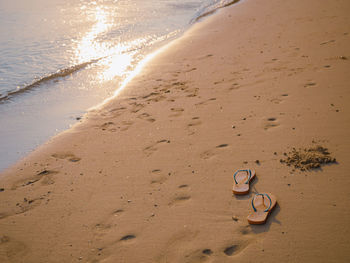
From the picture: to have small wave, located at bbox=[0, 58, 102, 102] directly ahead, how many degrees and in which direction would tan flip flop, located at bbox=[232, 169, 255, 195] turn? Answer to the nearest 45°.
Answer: approximately 45° to its left

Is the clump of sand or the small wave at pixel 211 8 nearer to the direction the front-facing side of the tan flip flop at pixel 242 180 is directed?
the small wave

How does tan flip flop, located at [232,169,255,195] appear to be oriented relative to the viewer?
away from the camera

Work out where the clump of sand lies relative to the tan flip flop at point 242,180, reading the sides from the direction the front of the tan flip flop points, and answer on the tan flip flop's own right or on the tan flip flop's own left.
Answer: on the tan flip flop's own right

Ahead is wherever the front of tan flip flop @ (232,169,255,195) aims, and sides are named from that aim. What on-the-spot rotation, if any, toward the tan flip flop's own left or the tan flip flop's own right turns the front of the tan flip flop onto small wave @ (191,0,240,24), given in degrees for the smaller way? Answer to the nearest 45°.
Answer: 0° — it already faces it
